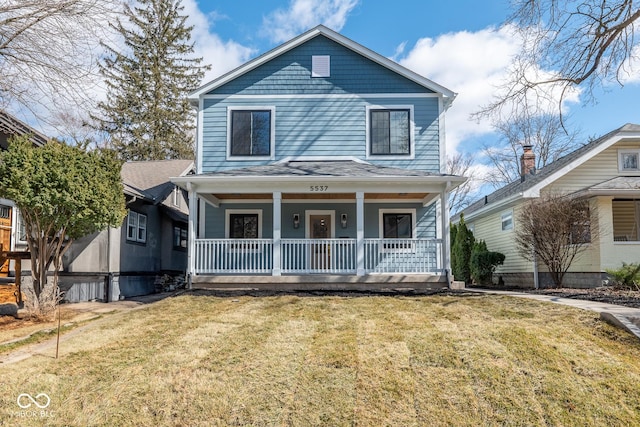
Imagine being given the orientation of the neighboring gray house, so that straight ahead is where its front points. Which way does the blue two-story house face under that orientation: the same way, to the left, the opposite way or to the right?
the same way

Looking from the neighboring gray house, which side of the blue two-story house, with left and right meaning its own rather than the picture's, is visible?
right

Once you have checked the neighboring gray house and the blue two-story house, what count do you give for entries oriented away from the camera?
0

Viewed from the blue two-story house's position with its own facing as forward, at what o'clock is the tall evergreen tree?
The tall evergreen tree is roughly at 5 o'clock from the blue two-story house.

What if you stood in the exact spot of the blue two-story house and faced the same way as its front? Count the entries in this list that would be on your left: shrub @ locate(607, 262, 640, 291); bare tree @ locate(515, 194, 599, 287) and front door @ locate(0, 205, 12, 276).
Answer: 2

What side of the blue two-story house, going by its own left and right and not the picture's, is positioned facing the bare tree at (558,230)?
left

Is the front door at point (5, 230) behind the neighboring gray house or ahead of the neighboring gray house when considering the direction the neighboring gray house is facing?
ahead

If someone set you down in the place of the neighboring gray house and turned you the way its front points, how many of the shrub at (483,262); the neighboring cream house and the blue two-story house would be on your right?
0

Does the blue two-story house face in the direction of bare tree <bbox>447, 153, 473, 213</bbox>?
no

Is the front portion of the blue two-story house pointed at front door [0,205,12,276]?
no

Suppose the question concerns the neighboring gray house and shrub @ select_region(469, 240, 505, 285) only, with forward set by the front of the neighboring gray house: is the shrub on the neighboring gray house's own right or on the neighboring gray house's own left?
on the neighboring gray house's own left

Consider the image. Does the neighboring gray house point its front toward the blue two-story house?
no

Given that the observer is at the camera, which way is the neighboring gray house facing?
facing the viewer and to the left of the viewer

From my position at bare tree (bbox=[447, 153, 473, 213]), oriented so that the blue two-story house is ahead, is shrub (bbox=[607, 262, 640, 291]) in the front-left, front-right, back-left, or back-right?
front-left

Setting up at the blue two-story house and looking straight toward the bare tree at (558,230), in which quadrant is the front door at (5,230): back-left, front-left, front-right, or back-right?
back-right

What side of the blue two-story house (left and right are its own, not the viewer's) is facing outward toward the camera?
front

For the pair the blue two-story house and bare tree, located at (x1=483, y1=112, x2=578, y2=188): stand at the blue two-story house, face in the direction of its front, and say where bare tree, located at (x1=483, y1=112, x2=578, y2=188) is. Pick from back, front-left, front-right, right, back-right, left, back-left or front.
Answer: back-left
